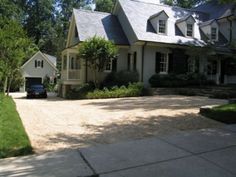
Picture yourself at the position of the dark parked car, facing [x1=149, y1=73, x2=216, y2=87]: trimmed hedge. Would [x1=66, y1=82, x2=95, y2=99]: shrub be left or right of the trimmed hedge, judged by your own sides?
right

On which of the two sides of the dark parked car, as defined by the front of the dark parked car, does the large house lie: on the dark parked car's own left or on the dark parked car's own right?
on the dark parked car's own left

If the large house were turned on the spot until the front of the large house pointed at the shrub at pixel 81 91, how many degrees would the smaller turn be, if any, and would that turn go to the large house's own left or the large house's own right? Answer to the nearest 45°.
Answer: approximately 90° to the large house's own right

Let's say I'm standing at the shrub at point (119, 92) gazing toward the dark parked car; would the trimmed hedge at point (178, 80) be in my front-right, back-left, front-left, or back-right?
back-right

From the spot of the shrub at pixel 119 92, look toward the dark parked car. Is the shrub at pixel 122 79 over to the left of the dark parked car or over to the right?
right

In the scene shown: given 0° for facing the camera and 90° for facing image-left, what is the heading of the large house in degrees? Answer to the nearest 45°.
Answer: approximately 315°

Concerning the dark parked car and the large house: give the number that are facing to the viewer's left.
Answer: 0

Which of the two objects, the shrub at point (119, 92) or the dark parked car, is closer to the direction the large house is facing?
the shrub

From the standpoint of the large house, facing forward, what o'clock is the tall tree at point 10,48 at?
The tall tree is roughly at 4 o'clock from the large house.

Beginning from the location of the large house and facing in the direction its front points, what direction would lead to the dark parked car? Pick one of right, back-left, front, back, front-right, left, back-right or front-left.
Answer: back-right
